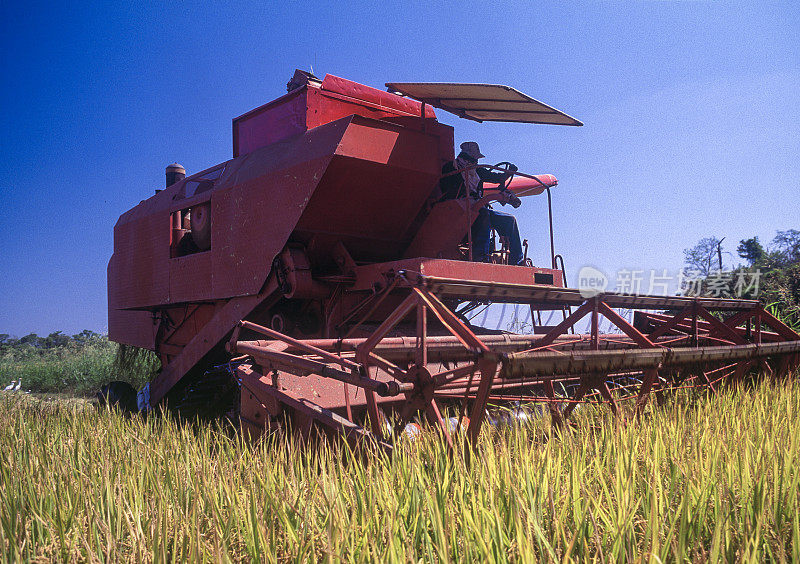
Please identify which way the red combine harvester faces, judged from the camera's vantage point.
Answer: facing the viewer and to the right of the viewer

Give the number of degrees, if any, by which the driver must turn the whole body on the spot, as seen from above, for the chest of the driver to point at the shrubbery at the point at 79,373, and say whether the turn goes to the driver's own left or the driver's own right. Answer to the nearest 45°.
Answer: approximately 180°

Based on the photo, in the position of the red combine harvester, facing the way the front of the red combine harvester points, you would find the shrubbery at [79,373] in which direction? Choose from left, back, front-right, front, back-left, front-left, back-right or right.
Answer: back
